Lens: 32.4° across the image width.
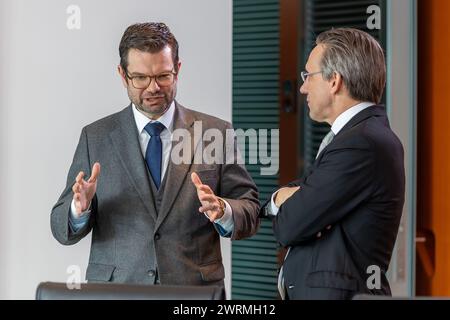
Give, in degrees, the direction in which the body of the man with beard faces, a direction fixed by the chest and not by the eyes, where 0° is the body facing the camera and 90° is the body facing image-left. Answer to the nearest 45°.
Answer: approximately 0°
